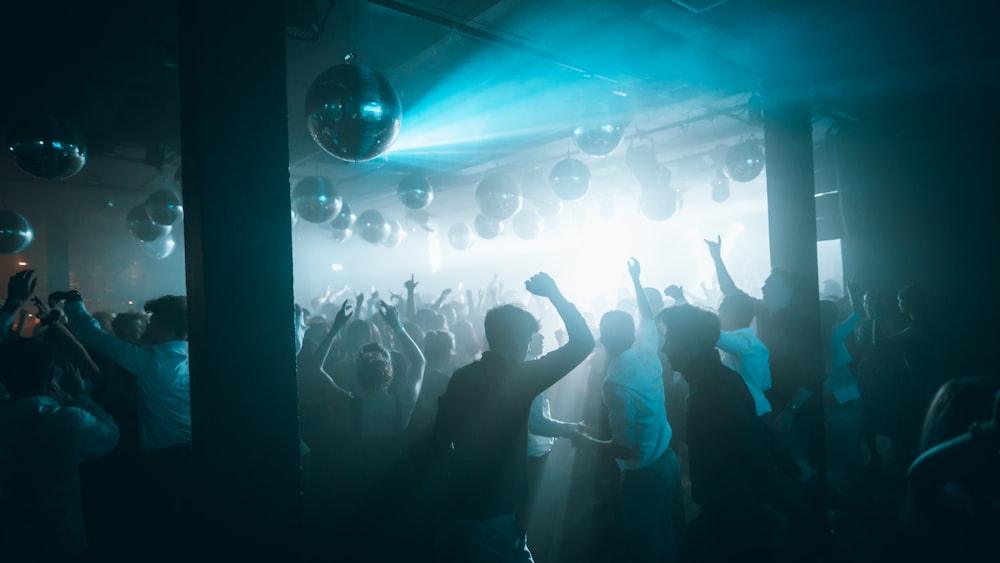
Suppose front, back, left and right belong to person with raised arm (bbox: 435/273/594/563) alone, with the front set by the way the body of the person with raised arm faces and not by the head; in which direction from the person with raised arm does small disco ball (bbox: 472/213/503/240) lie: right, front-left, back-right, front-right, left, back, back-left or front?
front-left

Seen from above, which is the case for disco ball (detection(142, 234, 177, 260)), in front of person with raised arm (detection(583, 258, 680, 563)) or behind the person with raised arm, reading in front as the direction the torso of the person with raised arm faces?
in front

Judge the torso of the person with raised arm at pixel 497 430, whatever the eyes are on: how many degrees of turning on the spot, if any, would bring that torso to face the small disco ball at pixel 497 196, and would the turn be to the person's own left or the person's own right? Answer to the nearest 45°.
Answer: approximately 45° to the person's own left

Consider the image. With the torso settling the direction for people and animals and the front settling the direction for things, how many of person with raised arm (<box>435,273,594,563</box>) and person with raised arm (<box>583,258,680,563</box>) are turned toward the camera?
0

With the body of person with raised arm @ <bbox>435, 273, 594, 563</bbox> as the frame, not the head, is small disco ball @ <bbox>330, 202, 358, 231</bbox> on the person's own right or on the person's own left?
on the person's own left

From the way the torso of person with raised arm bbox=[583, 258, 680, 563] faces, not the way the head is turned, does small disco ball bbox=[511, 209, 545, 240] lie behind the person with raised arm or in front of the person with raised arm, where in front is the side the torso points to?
in front

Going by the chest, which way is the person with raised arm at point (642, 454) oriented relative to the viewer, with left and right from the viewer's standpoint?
facing away from the viewer and to the left of the viewer

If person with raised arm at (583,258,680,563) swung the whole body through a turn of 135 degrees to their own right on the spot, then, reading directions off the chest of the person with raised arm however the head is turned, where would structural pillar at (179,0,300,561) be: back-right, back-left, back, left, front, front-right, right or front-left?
back-right

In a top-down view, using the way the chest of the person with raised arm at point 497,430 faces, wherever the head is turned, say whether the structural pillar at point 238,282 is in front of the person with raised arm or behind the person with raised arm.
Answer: behind

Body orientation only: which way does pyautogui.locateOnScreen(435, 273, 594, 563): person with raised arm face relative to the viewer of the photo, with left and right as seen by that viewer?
facing away from the viewer and to the right of the viewer

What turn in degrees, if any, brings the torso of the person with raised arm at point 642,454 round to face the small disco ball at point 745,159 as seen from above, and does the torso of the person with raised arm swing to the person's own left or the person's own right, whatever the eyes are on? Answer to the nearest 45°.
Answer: approximately 45° to the person's own right

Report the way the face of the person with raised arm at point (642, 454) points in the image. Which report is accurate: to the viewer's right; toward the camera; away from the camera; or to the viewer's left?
away from the camera
